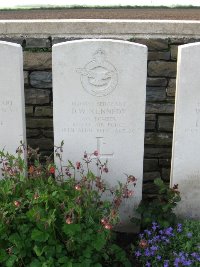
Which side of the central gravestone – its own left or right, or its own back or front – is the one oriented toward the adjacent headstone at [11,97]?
right

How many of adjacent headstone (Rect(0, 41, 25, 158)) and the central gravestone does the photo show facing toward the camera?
2

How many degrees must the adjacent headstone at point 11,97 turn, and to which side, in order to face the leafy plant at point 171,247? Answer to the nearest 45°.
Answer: approximately 45° to its left

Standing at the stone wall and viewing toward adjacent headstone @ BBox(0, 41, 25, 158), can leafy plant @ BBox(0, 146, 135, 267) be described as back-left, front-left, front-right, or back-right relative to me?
front-left

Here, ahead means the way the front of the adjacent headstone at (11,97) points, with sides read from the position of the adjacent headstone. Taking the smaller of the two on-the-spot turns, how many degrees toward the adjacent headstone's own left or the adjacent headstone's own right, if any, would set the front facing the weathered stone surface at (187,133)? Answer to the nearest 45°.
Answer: approximately 90° to the adjacent headstone's own left

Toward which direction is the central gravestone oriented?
toward the camera

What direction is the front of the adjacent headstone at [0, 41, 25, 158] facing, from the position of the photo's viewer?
facing the viewer

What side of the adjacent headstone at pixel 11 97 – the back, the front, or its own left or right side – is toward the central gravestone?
left

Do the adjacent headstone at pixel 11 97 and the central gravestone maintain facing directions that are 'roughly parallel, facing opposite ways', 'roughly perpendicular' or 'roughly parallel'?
roughly parallel

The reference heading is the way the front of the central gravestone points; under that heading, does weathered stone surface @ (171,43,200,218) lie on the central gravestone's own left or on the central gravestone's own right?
on the central gravestone's own left
